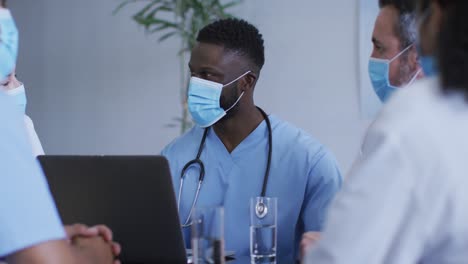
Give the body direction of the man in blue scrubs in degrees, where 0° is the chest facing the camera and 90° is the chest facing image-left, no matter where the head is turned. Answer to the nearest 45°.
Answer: approximately 45°

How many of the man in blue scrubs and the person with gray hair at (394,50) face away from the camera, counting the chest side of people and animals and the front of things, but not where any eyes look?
0

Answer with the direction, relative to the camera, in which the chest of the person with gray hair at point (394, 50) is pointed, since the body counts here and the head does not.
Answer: to the viewer's left

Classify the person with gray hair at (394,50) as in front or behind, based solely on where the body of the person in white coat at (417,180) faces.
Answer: in front

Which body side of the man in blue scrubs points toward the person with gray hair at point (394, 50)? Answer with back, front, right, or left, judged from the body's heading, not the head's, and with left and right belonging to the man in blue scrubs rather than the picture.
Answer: left

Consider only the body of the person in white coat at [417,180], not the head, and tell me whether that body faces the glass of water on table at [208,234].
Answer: yes

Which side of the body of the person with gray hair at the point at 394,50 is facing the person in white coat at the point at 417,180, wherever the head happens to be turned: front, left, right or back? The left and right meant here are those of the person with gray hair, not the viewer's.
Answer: left

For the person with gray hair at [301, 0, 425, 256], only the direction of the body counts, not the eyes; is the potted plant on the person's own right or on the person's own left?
on the person's own right

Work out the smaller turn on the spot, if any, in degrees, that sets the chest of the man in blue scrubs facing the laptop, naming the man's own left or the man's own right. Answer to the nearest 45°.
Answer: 0° — they already face it

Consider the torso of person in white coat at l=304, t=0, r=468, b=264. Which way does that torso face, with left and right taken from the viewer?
facing away from the viewer and to the left of the viewer

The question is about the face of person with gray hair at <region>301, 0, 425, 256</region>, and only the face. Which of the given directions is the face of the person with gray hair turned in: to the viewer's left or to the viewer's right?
to the viewer's left

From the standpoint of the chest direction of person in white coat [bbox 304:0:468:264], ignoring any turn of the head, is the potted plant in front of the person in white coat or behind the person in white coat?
in front

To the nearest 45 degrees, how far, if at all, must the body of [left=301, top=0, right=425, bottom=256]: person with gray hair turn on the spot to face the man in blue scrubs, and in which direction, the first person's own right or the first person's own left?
approximately 45° to the first person's own right

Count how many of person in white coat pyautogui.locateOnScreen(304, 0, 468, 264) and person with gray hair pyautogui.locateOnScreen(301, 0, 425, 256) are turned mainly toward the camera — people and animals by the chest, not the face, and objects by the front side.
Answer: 0
